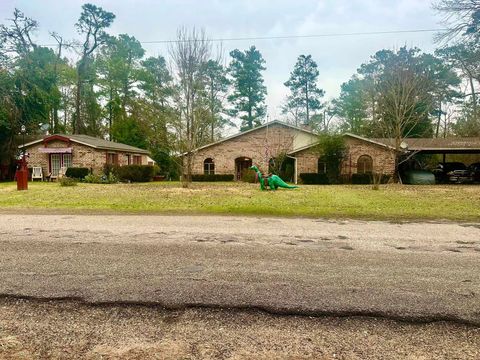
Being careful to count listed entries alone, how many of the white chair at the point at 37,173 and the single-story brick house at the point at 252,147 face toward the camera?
2

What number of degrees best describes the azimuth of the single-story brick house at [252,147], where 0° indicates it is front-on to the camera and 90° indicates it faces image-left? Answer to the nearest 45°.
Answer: approximately 0°

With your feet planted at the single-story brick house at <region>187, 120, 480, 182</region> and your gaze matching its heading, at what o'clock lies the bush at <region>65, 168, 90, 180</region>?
The bush is roughly at 2 o'clock from the single-story brick house.

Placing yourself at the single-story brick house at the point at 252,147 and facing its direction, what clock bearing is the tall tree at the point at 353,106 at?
The tall tree is roughly at 7 o'clock from the single-story brick house.

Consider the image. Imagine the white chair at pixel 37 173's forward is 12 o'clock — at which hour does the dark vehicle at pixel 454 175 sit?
The dark vehicle is roughly at 10 o'clock from the white chair.

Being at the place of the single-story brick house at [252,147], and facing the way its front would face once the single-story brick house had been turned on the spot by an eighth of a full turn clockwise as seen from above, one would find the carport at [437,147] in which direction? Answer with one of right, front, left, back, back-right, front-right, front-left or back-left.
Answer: back-left

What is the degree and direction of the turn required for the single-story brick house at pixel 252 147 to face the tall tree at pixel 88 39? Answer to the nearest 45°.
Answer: approximately 90° to its right

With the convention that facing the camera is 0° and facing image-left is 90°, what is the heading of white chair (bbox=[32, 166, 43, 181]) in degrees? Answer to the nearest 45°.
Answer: approximately 0°

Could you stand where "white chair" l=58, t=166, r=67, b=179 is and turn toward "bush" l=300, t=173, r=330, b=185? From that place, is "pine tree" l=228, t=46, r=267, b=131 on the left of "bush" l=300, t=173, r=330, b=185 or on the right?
left

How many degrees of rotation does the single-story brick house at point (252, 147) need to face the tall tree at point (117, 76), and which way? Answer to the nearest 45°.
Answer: approximately 90° to its right

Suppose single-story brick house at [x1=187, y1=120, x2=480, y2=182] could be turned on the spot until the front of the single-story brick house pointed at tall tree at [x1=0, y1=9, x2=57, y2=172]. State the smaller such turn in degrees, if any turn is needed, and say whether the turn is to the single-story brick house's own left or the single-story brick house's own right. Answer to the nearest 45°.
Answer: approximately 90° to the single-story brick house's own right
